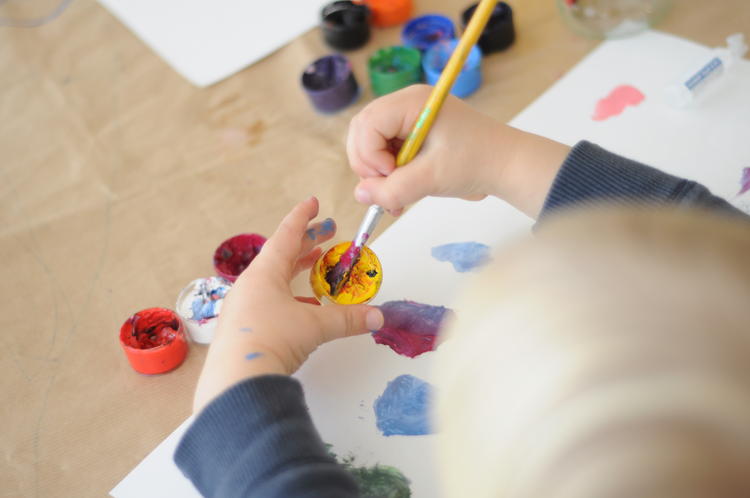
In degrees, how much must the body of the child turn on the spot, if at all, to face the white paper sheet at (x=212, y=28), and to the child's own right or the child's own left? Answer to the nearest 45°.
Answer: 0° — they already face it

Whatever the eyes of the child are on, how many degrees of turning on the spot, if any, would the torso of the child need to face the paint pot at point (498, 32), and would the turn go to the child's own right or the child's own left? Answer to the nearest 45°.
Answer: approximately 45° to the child's own right

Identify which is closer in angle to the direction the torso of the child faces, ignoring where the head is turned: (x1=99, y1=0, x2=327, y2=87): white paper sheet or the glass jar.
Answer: the white paper sheet

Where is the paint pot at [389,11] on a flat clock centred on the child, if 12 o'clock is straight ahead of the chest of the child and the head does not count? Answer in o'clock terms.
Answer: The paint pot is roughly at 1 o'clock from the child.

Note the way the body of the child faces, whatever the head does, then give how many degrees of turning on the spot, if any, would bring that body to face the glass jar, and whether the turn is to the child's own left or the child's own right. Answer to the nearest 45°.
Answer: approximately 45° to the child's own right

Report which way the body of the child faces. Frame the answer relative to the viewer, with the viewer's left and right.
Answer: facing away from the viewer and to the left of the viewer
